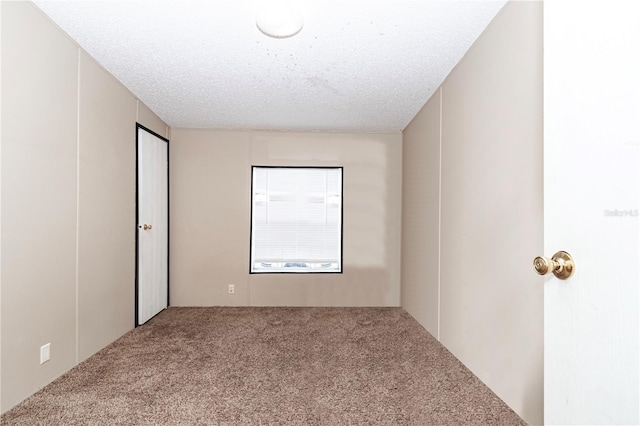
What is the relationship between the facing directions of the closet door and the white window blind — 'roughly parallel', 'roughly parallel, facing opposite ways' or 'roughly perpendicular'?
roughly perpendicular

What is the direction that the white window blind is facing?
toward the camera

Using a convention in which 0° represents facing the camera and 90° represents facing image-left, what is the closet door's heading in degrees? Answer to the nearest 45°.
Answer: approximately 315°

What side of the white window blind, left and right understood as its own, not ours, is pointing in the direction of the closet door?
right

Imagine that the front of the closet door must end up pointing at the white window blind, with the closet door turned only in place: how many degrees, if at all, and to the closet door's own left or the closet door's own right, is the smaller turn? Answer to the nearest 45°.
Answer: approximately 45° to the closet door's own left

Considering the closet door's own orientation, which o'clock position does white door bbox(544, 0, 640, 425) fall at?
The white door is roughly at 1 o'clock from the closet door.

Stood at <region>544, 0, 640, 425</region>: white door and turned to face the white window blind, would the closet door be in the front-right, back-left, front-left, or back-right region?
front-left

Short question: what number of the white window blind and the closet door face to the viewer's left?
0

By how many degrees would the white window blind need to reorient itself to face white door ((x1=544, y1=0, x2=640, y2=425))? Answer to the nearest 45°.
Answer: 0° — it already faces it

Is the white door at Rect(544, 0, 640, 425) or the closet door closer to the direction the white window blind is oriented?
the white door
